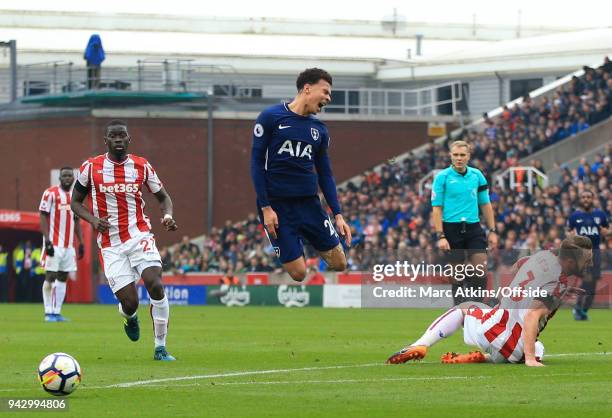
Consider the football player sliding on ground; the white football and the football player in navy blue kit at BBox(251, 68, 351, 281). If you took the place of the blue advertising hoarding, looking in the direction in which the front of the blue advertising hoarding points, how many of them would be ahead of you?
3

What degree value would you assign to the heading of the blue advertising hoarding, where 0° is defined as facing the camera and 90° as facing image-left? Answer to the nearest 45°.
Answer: approximately 0°

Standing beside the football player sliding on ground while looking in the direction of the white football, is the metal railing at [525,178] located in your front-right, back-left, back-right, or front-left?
back-right

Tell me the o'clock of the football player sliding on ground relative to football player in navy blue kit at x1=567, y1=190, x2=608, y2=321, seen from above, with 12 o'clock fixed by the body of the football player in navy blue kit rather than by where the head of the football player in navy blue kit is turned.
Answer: The football player sliding on ground is roughly at 12 o'clock from the football player in navy blue kit.

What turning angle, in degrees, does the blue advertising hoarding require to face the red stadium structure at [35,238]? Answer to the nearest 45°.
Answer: approximately 135° to its right

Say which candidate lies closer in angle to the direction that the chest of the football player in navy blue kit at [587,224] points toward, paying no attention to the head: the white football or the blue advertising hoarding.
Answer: the white football

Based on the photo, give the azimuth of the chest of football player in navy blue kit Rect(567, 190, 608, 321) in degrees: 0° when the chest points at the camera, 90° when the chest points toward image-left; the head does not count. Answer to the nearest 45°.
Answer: approximately 0°

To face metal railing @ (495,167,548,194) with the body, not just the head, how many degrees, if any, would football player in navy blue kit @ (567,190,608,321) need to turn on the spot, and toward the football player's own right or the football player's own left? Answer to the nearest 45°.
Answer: approximately 180°

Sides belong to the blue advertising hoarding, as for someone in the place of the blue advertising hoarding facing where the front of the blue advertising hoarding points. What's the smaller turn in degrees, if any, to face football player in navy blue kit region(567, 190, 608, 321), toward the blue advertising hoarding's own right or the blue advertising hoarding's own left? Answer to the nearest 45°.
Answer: approximately 45° to the blue advertising hoarding's own left

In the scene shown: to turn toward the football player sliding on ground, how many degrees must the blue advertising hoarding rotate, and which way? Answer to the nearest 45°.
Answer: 0° — it already faces them
